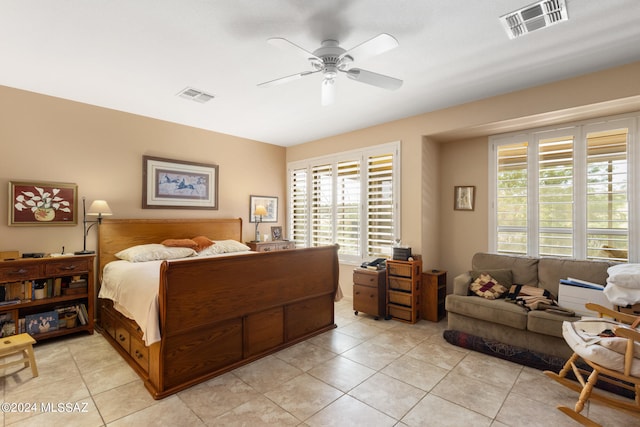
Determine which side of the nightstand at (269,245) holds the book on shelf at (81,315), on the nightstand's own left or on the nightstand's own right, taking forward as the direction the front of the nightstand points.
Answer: on the nightstand's own right

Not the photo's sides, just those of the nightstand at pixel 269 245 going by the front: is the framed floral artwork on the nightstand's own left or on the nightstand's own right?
on the nightstand's own right

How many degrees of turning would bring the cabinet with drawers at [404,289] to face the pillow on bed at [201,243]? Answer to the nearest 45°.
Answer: approximately 45° to its right
